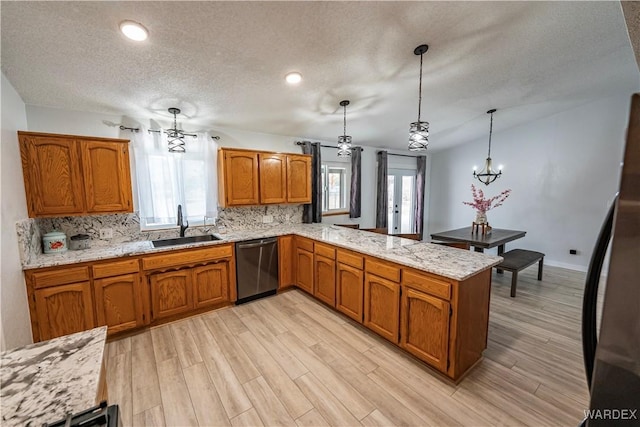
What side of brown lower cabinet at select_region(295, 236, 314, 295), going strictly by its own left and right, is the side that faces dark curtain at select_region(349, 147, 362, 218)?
back

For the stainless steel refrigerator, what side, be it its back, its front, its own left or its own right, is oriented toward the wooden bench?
right

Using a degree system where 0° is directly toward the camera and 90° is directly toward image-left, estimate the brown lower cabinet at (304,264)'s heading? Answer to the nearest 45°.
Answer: approximately 45°

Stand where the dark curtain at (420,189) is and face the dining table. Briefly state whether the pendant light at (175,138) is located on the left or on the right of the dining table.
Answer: right

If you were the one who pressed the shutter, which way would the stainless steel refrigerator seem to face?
facing to the left of the viewer

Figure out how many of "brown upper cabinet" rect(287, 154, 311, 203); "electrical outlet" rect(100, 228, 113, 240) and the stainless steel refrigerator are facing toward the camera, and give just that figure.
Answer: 2

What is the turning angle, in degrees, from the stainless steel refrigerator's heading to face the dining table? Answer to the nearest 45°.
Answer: approximately 90° to its right

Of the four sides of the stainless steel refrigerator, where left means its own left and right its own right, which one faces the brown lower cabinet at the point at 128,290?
front

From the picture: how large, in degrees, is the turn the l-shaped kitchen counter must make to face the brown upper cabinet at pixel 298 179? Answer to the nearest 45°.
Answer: approximately 135° to its right

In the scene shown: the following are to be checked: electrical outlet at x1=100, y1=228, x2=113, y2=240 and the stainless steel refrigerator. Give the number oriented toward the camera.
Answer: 1

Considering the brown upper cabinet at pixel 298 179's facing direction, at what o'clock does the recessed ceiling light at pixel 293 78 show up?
The recessed ceiling light is roughly at 12 o'clock from the brown upper cabinet.
